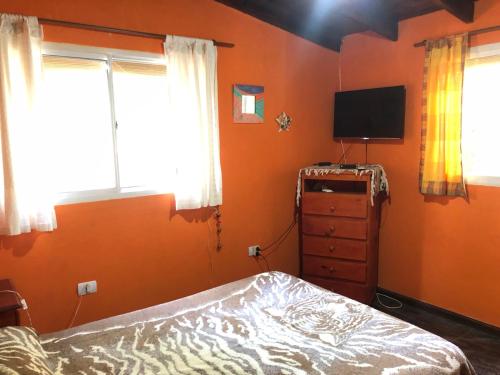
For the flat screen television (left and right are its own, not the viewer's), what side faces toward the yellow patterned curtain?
left

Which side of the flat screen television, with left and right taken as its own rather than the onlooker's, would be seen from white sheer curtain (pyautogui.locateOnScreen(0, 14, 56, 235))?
front

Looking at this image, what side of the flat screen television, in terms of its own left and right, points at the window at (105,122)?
front

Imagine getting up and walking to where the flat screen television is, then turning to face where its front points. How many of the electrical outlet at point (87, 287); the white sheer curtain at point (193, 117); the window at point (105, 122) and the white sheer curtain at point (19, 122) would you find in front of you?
4

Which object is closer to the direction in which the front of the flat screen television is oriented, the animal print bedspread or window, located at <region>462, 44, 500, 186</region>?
the animal print bedspread

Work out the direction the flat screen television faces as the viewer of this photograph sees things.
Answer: facing the viewer and to the left of the viewer

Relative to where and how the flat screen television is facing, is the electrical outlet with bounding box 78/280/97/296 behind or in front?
in front

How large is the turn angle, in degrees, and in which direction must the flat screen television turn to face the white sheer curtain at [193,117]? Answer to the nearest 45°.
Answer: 0° — it already faces it

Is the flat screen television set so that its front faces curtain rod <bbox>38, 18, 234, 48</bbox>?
yes

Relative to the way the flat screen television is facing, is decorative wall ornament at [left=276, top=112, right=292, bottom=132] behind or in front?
in front

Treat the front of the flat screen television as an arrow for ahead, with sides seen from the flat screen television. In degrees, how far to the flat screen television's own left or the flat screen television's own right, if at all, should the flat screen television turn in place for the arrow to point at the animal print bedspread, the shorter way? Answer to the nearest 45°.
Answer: approximately 45° to the flat screen television's own left

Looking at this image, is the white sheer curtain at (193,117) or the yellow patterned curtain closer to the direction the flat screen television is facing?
the white sheer curtain
